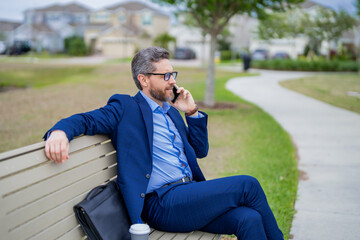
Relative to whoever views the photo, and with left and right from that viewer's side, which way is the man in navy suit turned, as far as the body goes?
facing the viewer and to the right of the viewer

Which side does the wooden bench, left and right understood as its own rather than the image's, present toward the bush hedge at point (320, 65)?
left

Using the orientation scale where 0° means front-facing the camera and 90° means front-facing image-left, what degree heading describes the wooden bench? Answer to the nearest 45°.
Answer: approximately 315°
